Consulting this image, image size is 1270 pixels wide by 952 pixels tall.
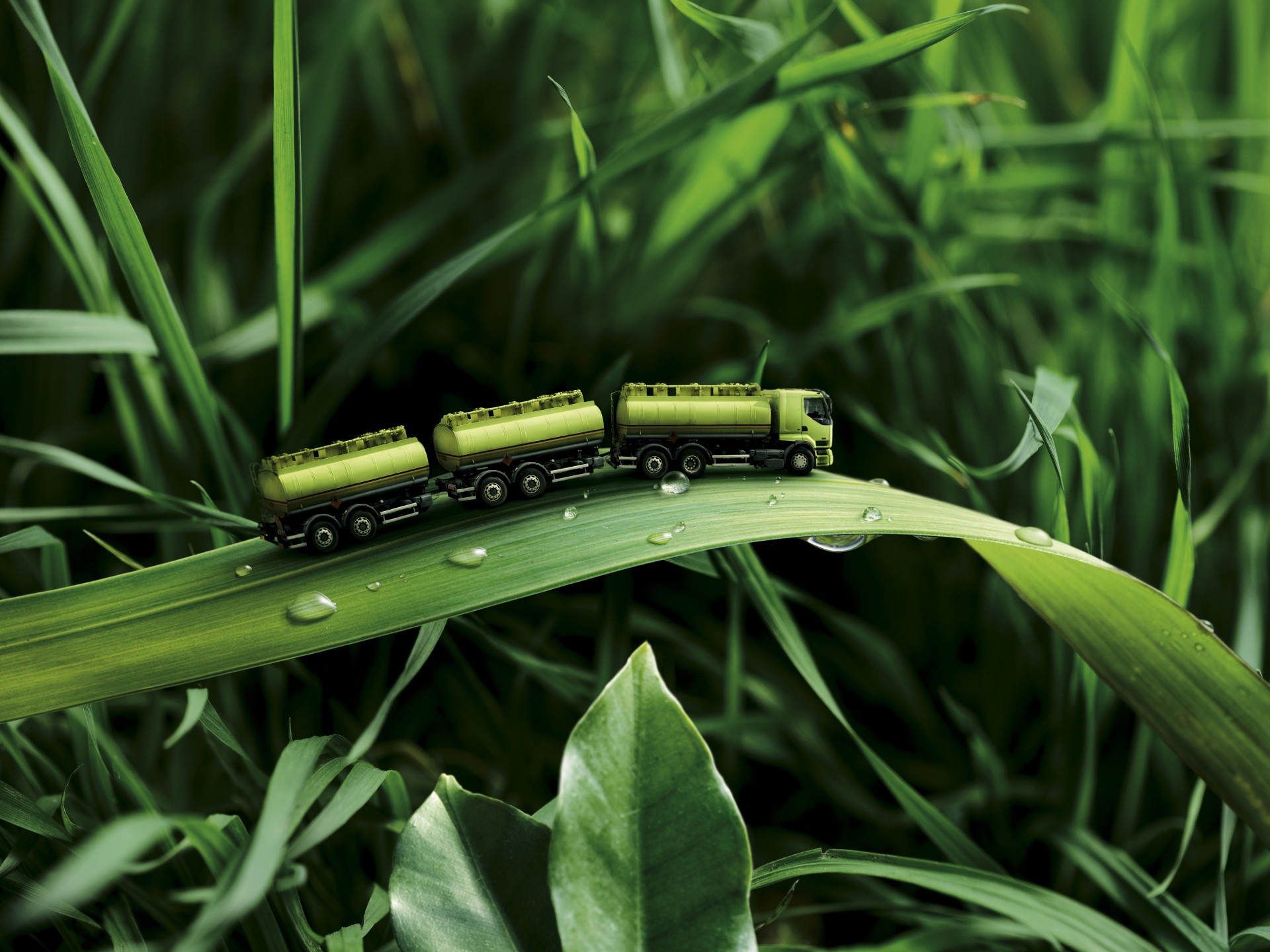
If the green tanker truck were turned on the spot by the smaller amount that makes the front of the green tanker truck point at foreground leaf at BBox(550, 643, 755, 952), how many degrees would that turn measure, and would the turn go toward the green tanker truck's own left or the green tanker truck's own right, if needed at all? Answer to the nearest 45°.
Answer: approximately 90° to the green tanker truck's own right

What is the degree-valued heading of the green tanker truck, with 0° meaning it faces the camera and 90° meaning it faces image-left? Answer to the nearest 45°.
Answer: approximately 270°
